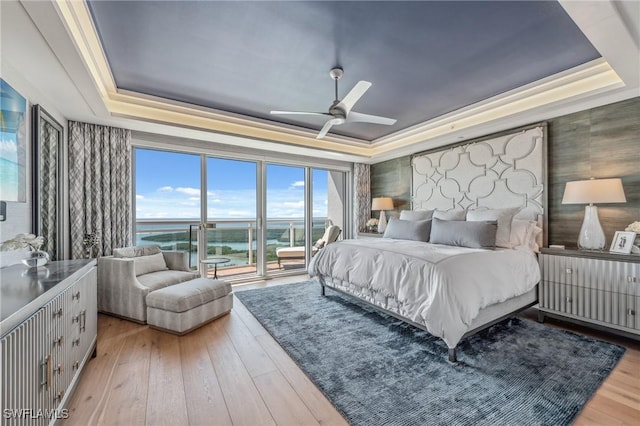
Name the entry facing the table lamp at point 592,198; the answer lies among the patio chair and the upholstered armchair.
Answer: the upholstered armchair

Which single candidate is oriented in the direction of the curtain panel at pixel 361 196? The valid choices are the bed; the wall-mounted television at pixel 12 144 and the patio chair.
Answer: the wall-mounted television

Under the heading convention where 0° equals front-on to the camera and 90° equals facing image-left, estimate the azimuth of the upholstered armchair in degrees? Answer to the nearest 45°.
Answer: approximately 315°

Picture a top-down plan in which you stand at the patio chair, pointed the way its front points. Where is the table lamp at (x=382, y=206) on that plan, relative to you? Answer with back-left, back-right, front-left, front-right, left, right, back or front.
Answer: back

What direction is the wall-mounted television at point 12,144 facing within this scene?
to the viewer's right

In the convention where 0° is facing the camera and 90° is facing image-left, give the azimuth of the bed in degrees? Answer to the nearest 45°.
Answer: approximately 45°

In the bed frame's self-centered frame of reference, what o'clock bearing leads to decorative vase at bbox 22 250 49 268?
The decorative vase is roughly at 12 o'clock from the bed frame.

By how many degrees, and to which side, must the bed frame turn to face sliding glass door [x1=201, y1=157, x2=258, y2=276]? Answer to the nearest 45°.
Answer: approximately 45° to its right
